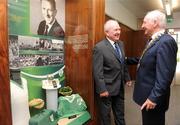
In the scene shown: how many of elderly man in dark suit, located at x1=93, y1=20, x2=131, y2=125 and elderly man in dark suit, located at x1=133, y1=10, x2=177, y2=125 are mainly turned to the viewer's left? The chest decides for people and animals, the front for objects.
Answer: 1

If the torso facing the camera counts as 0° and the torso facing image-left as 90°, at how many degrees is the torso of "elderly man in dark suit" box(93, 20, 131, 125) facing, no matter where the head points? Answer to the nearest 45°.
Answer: approximately 315°

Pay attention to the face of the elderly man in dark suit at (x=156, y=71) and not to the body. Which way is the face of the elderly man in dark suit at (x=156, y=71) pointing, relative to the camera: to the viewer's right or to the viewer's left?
to the viewer's left

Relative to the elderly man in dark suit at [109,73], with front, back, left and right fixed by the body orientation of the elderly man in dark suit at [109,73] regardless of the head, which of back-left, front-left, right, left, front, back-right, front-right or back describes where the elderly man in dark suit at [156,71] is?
front

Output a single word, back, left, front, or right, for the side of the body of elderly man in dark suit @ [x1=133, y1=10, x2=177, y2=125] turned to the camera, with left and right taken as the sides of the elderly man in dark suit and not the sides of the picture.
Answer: left

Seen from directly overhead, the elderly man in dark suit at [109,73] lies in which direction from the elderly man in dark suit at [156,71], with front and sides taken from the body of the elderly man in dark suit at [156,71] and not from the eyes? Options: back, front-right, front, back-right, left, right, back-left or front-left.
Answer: front-right
